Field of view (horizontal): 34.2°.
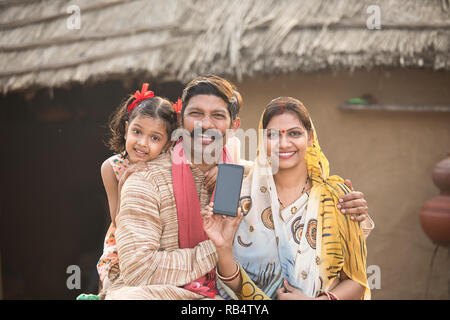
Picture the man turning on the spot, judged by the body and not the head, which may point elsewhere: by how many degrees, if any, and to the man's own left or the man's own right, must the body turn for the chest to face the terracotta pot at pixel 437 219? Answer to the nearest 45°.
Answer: approximately 90° to the man's own left

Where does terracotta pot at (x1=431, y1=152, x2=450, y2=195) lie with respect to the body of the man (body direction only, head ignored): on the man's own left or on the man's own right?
on the man's own left

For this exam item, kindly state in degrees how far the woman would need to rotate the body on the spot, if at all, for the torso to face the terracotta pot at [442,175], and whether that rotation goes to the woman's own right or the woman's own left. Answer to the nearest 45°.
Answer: approximately 135° to the woman's own left

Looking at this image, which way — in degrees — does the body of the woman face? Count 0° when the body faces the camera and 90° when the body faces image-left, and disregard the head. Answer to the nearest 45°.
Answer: approximately 0°

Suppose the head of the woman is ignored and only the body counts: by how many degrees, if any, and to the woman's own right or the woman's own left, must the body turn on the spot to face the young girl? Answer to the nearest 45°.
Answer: approximately 90° to the woman's own right
